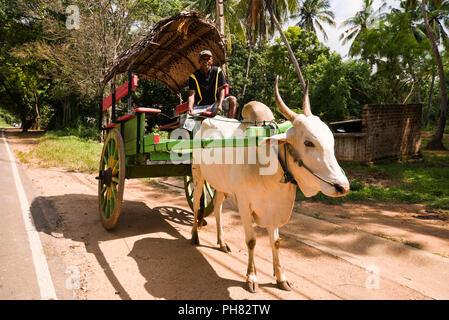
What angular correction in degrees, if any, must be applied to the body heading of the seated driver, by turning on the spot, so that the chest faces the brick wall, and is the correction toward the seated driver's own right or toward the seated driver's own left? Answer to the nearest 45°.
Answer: approximately 135° to the seated driver's own left

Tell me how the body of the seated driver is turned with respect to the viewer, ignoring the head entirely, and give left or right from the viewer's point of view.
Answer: facing the viewer

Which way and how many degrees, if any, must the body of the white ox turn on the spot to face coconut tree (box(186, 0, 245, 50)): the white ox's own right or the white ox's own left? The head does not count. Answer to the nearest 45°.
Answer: approximately 135° to the white ox's own left

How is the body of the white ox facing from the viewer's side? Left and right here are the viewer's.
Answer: facing the viewer and to the right of the viewer

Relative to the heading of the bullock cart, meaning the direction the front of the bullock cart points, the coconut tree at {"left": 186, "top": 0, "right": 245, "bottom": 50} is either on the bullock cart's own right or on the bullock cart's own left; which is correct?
on the bullock cart's own left

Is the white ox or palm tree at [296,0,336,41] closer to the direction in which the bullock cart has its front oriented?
the white ox

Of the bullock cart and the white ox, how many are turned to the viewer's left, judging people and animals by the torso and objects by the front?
0

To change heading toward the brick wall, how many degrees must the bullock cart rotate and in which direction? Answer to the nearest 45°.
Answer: approximately 90° to its left

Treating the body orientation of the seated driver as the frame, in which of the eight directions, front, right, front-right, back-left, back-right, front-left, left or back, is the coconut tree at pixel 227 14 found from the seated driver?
back
